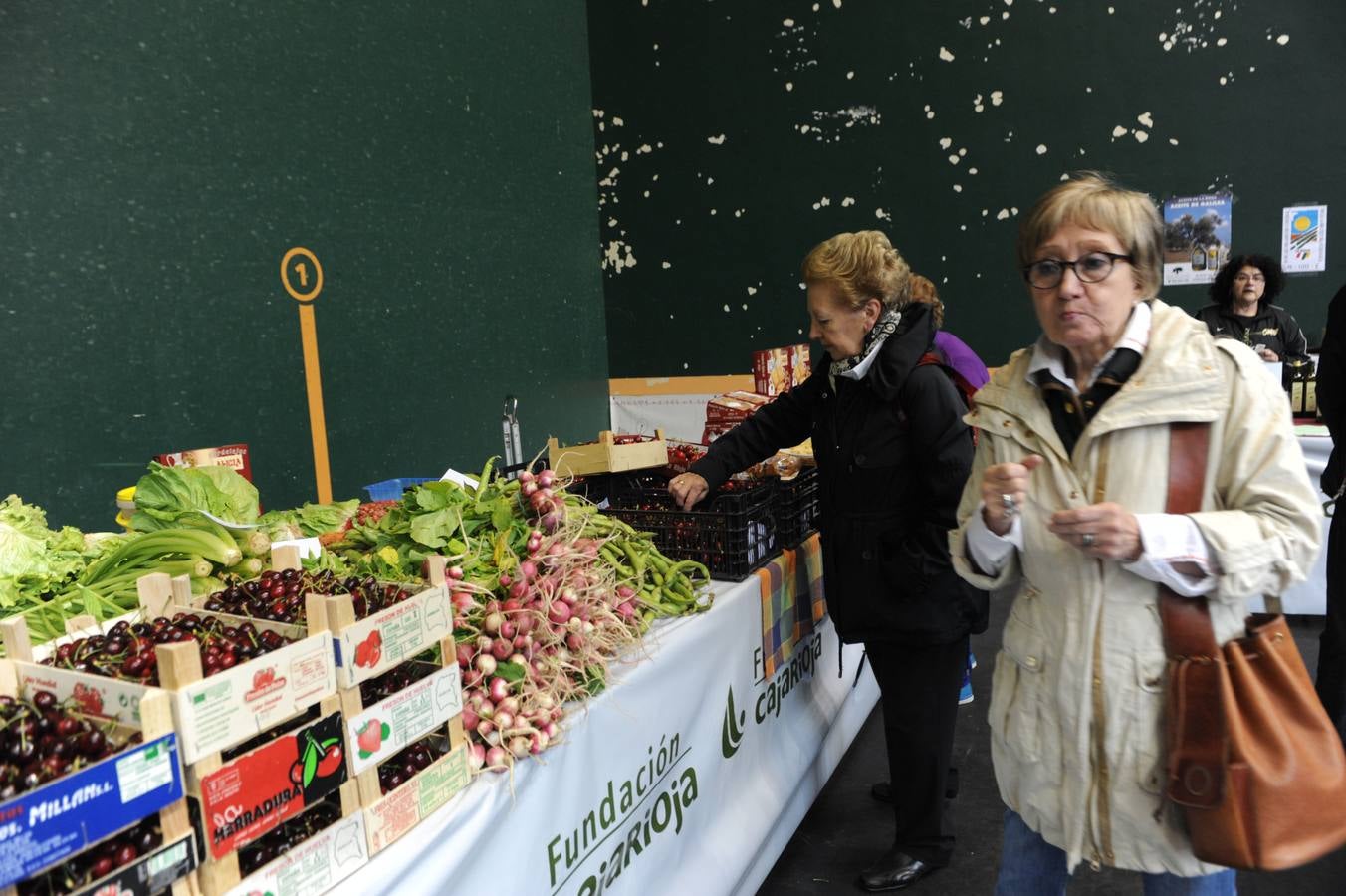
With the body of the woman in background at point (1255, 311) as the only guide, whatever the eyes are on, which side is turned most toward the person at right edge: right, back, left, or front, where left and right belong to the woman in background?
front

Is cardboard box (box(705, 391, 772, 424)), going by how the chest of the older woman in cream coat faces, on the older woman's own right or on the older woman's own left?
on the older woman's own right

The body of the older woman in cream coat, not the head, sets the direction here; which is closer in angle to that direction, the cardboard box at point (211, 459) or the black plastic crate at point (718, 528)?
the cardboard box

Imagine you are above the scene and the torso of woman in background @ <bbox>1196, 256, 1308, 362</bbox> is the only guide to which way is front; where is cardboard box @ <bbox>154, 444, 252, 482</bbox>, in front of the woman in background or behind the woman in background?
in front

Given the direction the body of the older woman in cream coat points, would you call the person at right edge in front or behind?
behind

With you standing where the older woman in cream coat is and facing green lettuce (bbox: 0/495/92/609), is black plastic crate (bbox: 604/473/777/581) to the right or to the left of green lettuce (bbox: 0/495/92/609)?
right

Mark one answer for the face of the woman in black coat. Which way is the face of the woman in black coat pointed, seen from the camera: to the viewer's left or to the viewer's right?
to the viewer's left

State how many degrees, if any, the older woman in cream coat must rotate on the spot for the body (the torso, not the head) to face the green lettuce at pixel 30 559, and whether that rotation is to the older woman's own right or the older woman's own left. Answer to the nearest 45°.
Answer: approximately 45° to the older woman's own right

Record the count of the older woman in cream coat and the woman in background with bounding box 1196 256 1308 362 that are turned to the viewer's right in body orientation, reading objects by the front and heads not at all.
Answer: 0

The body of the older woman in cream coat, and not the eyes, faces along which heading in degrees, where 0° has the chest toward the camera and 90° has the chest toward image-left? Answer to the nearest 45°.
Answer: approximately 45°
